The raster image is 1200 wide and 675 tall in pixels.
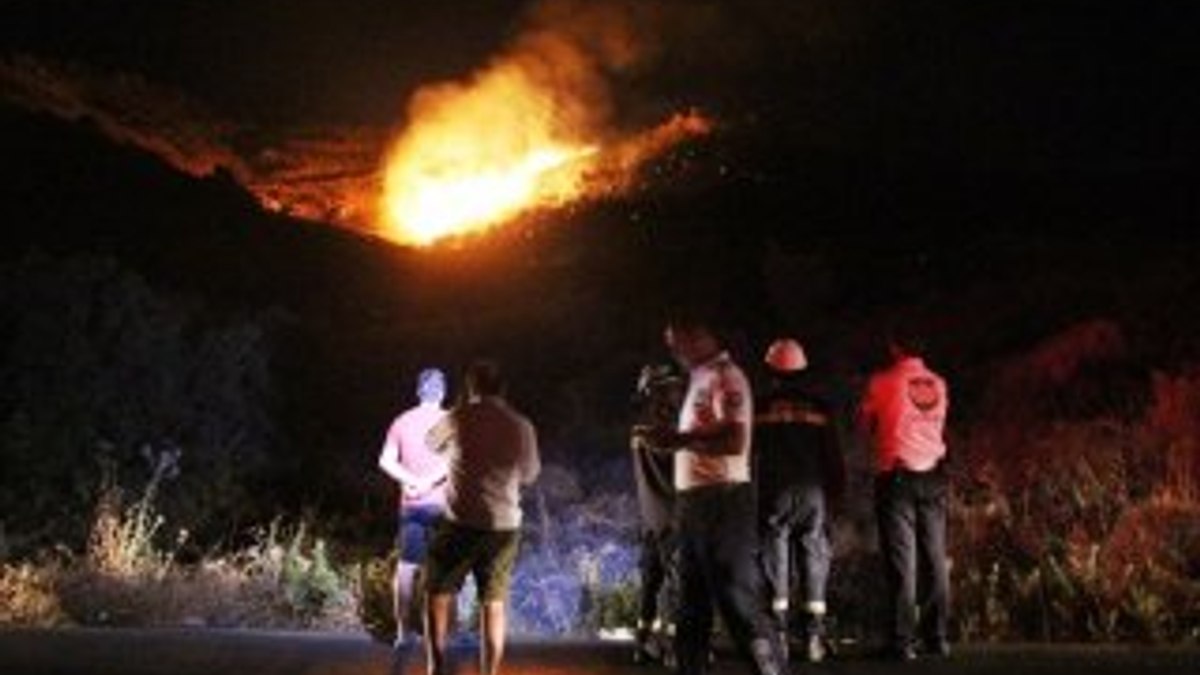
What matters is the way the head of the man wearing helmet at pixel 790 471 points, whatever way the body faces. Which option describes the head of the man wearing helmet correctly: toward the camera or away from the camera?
away from the camera

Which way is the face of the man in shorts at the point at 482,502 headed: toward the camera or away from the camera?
away from the camera

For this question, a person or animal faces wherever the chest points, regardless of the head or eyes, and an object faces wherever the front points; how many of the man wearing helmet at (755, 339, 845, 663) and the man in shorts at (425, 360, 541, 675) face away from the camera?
2

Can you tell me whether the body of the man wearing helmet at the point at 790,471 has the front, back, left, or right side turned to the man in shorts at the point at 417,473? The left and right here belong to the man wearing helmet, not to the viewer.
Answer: left

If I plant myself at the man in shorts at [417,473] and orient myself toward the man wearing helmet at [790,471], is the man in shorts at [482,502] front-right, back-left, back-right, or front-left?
front-right

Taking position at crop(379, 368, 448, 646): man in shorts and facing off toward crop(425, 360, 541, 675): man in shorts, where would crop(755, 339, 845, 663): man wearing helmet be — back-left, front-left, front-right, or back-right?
front-left

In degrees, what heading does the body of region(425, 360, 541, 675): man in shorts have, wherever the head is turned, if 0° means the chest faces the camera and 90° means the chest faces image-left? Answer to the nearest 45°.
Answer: approximately 180°

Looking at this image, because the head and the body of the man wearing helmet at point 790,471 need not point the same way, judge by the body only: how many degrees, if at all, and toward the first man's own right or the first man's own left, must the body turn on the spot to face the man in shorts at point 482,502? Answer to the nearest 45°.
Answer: approximately 135° to the first man's own left

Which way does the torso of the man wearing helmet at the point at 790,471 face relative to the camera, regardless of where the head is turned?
away from the camera

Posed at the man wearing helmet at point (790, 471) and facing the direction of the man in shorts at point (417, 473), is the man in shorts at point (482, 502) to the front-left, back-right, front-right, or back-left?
front-left

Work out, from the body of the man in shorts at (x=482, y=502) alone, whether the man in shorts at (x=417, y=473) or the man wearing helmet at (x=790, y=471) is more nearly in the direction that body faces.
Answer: the man in shorts
